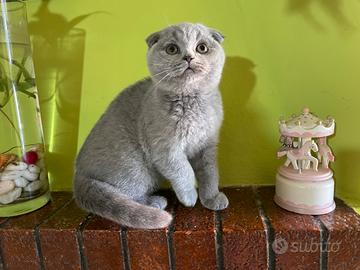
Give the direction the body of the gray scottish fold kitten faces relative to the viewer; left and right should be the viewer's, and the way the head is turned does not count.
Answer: facing the viewer and to the right of the viewer
